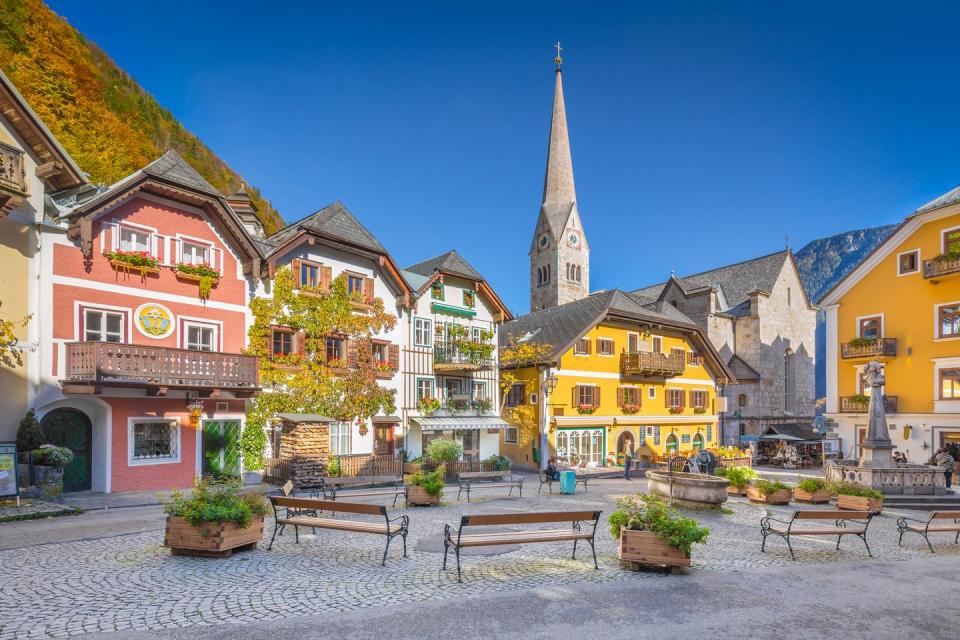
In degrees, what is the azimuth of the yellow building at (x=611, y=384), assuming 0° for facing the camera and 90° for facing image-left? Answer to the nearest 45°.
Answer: approximately 315°

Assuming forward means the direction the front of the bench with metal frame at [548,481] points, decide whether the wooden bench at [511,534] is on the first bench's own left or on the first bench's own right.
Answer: on the first bench's own right
